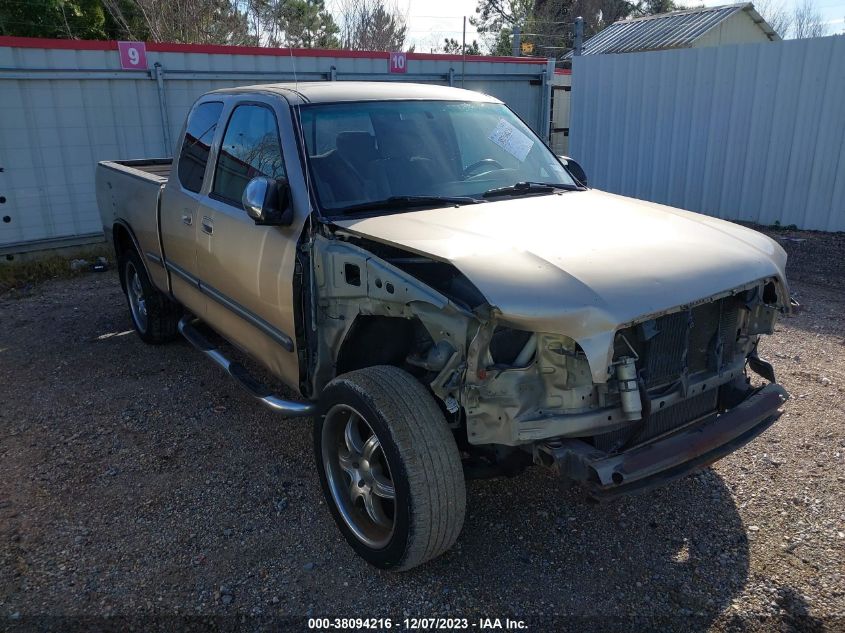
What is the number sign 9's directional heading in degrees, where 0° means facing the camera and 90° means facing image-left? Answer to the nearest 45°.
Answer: approximately 0°

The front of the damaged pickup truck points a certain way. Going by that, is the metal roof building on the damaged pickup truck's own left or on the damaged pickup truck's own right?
on the damaged pickup truck's own left

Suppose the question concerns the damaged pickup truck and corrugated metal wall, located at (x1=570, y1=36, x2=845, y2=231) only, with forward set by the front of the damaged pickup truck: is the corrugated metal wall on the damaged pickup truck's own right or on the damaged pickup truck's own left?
on the damaged pickup truck's own left

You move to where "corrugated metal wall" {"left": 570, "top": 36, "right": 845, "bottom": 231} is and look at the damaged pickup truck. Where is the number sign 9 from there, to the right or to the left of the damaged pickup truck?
right

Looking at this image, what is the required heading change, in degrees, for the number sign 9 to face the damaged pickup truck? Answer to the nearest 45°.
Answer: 0° — it already faces it

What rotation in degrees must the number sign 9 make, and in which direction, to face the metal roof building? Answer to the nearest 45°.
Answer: approximately 135° to its left

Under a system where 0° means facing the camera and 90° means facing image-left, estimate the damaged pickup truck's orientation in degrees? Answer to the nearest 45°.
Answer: approximately 315°
